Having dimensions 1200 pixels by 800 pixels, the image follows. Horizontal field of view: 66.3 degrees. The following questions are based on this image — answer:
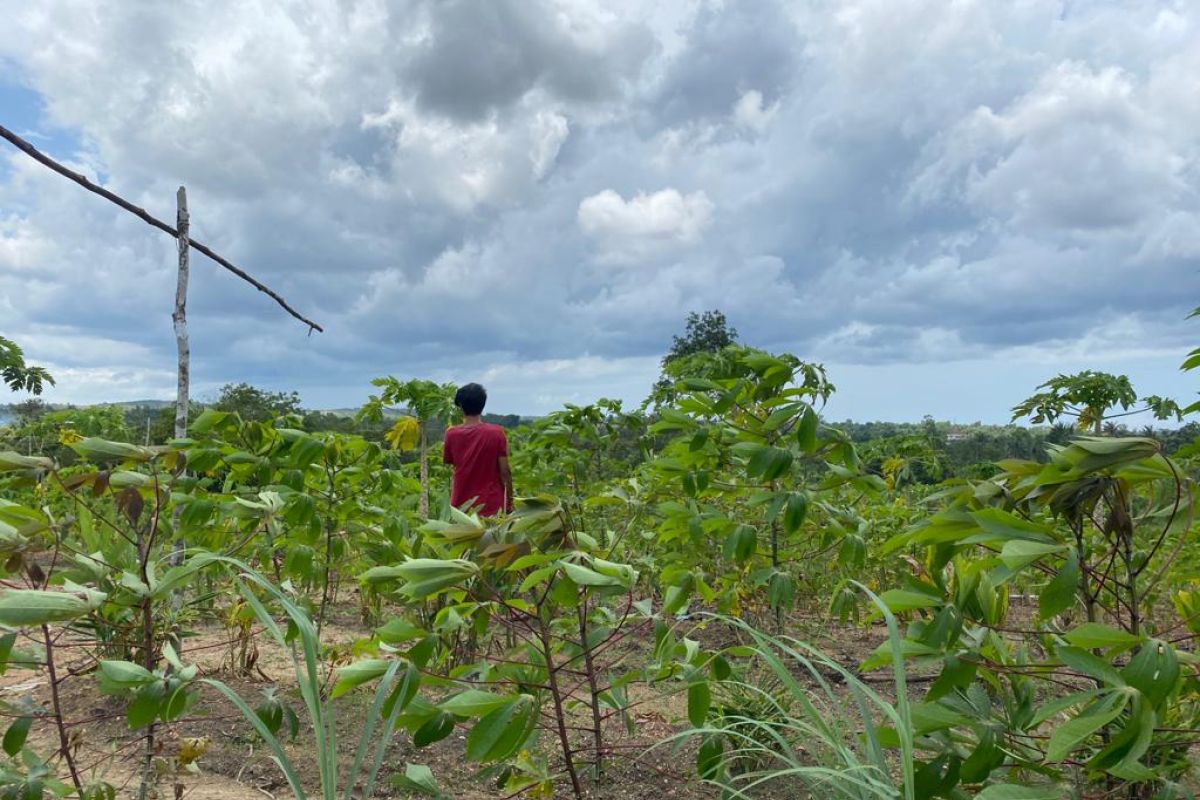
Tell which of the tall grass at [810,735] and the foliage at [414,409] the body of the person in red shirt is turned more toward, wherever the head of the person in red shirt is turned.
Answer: the foliage

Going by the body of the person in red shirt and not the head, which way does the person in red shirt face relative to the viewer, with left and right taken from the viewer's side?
facing away from the viewer

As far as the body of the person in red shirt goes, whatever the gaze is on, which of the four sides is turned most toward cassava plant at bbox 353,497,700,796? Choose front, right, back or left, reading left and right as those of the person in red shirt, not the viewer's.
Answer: back

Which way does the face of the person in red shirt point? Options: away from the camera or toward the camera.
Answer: away from the camera

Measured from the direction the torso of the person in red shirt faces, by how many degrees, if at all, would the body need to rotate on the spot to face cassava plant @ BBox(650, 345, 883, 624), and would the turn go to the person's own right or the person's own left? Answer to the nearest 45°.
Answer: approximately 135° to the person's own right

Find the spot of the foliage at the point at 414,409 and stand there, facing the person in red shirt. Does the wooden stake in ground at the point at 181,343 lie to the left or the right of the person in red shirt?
right

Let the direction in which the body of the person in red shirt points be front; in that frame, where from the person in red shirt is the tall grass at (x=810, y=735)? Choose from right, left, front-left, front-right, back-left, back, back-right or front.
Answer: back

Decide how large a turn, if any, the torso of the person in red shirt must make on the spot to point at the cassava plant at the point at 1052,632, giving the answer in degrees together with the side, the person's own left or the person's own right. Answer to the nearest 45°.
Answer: approximately 180°

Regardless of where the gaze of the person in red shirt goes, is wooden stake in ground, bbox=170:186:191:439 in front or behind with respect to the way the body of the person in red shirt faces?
behind

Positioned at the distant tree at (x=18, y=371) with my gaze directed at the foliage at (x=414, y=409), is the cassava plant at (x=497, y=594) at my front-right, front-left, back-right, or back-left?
front-right

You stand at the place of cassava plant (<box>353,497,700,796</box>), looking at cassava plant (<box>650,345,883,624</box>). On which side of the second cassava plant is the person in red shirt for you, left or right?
left

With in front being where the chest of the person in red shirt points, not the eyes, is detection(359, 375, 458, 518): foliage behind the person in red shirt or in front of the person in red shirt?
in front

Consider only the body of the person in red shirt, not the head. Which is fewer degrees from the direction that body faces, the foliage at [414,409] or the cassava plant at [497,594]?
the foliage
